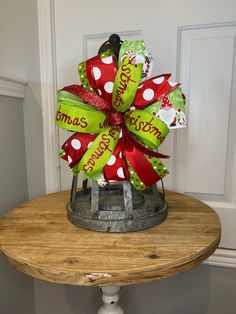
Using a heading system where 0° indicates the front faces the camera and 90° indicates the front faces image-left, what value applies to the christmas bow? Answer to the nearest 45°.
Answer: approximately 0°
